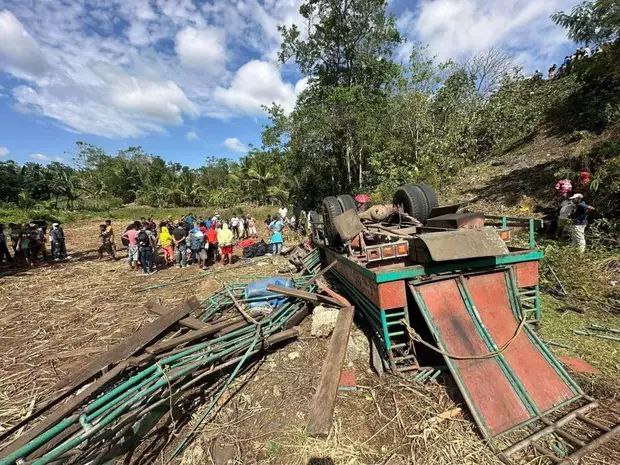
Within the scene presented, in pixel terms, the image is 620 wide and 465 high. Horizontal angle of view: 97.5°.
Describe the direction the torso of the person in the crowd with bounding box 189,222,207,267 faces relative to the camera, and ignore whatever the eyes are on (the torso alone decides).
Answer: away from the camera

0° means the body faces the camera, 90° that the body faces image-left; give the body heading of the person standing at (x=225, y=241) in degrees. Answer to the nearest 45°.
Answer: approximately 180°

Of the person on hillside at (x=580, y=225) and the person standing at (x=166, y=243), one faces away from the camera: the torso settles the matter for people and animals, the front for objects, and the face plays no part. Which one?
the person standing

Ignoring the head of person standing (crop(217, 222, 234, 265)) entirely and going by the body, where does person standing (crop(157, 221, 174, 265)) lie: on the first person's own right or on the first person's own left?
on the first person's own left

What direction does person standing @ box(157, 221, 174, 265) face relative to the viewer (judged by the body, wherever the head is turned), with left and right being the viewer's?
facing away from the viewer

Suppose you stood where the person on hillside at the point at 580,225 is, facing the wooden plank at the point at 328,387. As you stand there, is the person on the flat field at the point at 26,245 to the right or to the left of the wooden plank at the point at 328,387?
right

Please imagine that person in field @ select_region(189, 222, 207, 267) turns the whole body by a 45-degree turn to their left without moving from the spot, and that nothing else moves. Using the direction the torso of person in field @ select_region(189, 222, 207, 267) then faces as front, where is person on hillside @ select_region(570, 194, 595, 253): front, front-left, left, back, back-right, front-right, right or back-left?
back

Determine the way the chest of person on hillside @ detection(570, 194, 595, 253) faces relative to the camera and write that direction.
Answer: to the viewer's left
